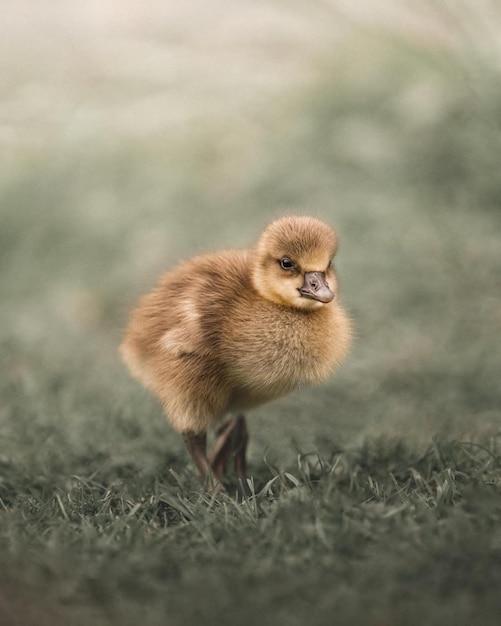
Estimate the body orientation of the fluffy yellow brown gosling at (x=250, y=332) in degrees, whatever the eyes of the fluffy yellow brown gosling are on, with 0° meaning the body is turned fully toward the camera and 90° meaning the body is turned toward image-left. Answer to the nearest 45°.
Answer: approximately 315°
